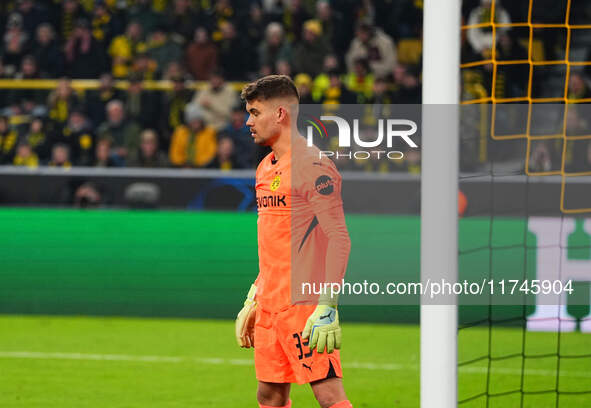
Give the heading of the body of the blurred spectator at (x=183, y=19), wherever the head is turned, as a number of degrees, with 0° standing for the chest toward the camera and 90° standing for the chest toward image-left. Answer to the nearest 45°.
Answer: approximately 0°

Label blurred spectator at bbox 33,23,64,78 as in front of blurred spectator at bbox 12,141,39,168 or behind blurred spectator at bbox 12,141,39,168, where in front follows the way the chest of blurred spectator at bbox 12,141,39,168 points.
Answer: behind

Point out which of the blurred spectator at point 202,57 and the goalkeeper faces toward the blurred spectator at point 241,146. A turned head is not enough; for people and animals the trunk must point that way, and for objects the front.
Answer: the blurred spectator at point 202,57

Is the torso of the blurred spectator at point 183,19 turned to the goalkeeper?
yes

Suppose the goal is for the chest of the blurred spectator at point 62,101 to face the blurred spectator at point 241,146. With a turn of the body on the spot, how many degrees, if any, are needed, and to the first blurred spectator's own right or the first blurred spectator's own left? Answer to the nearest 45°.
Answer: approximately 45° to the first blurred spectator's own left

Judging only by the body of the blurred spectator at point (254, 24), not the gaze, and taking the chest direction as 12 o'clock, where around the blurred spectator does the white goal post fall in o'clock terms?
The white goal post is roughly at 12 o'clock from the blurred spectator.

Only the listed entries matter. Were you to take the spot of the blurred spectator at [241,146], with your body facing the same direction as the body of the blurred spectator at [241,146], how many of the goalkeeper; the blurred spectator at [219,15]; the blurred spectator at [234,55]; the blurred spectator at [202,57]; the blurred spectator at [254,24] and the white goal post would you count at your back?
4

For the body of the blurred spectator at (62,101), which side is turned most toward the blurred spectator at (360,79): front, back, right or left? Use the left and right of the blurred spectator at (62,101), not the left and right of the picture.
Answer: left

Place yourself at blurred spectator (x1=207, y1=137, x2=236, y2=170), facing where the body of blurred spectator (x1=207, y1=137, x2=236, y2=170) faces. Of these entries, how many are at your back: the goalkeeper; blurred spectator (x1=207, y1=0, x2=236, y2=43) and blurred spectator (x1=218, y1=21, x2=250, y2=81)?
2
